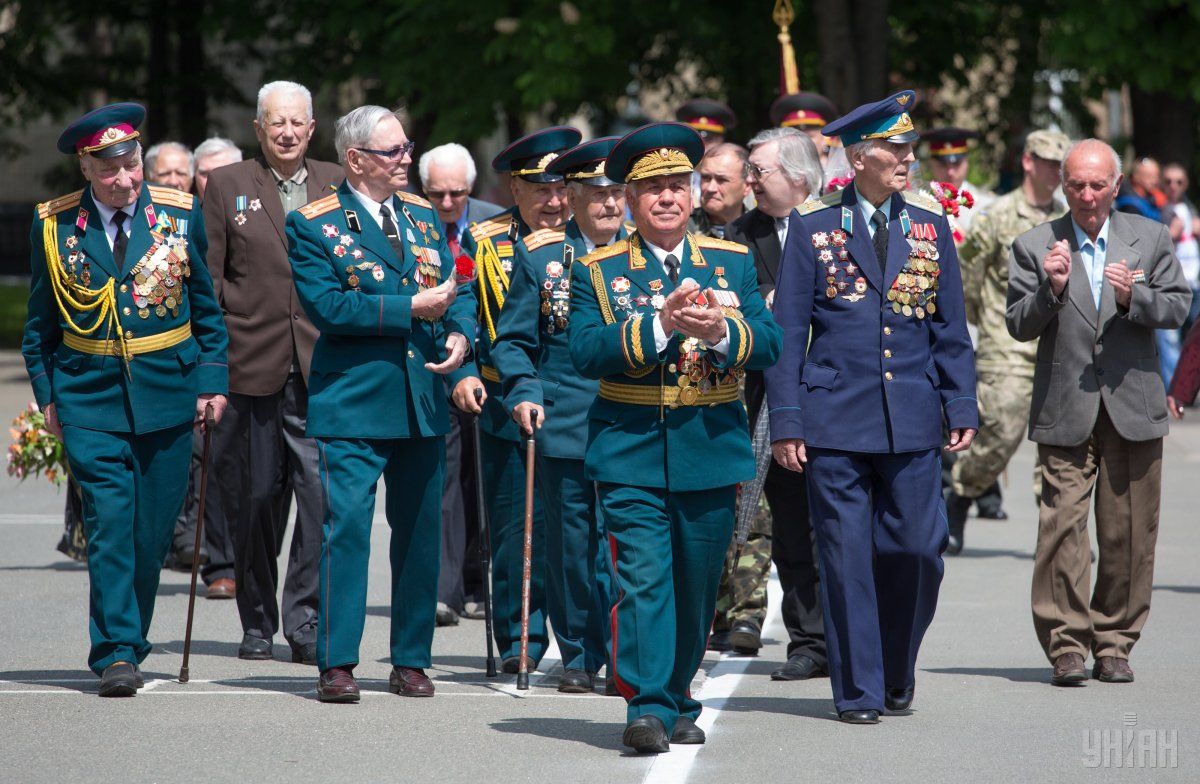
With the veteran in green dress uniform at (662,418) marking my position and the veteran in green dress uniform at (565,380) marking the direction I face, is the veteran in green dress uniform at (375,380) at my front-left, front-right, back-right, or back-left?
front-left

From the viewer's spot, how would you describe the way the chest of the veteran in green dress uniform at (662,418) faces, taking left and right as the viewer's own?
facing the viewer

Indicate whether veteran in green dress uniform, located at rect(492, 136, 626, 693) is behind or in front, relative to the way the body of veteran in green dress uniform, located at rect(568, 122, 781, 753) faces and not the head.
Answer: behind

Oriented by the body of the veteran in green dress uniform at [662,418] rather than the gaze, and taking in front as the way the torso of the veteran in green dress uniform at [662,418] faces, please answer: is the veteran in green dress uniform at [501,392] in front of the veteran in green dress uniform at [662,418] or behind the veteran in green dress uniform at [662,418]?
behind

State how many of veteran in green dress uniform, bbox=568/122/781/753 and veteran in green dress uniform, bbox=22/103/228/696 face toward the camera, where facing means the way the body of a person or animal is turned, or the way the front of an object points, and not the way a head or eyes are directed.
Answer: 2

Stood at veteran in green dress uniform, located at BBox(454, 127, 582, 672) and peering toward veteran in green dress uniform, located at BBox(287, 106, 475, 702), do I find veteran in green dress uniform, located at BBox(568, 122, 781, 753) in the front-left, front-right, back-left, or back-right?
front-left

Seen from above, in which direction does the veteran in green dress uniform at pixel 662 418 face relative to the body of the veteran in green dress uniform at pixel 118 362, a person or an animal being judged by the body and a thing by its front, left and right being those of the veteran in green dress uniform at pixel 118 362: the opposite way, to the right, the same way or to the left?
the same way

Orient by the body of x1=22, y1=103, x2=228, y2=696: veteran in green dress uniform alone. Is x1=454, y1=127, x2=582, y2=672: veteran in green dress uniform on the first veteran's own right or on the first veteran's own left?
on the first veteran's own left

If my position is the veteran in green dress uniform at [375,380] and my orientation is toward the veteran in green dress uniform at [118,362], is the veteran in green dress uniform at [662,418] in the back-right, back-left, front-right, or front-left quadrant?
back-left

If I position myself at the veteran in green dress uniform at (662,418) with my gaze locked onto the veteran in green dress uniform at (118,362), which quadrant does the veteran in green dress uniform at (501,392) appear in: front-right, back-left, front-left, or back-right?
front-right

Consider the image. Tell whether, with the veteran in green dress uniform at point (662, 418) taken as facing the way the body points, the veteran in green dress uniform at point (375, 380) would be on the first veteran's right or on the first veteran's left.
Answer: on the first veteran's right

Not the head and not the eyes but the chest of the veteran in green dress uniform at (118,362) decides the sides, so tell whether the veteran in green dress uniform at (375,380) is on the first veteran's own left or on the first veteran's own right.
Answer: on the first veteran's own left
